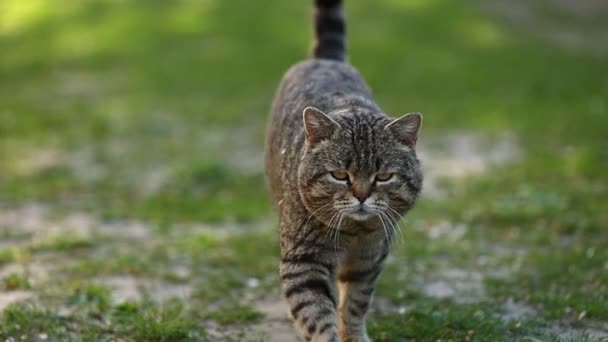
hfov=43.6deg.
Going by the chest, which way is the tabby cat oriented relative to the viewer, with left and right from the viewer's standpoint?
facing the viewer
